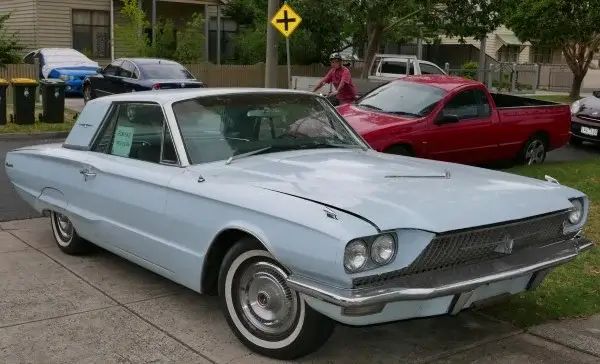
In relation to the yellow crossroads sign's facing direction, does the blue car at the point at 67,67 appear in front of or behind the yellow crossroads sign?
behind

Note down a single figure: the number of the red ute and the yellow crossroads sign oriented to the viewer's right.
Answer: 0

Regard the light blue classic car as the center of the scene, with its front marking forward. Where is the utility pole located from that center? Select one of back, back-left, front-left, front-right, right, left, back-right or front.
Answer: back-left

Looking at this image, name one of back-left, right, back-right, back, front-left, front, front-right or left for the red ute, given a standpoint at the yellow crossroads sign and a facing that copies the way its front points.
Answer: front-left

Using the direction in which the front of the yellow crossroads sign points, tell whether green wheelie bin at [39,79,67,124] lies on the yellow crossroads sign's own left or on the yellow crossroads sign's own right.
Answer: on the yellow crossroads sign's own right

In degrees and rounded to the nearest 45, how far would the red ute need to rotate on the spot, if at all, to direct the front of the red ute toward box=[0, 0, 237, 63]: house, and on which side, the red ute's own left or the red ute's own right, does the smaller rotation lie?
approximately 90° to the red ute's own right

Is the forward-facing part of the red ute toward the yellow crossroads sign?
no

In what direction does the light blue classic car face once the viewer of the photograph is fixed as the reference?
facing the viewer and to the right of the viewer

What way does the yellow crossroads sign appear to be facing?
toward the camera

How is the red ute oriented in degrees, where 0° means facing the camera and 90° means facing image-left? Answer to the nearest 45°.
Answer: approximately 45°

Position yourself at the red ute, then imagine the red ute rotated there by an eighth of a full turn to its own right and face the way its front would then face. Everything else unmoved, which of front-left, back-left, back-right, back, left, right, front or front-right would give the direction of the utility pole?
front-right

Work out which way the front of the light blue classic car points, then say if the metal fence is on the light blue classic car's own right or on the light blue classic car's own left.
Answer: on the light blue classic car's own left

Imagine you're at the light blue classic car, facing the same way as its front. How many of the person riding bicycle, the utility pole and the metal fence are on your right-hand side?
0

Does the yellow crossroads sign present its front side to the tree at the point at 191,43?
no

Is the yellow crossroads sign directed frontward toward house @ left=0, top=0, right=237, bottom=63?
no

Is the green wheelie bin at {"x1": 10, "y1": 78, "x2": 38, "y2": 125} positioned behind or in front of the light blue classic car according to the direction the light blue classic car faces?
behind

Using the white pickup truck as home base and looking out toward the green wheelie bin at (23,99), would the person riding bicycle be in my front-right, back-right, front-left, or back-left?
front-left

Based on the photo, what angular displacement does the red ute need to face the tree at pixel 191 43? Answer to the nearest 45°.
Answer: approximately 90° to its right

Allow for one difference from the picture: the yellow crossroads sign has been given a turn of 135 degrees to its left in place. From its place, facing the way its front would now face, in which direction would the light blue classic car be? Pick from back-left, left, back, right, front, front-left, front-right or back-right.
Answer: back-right
